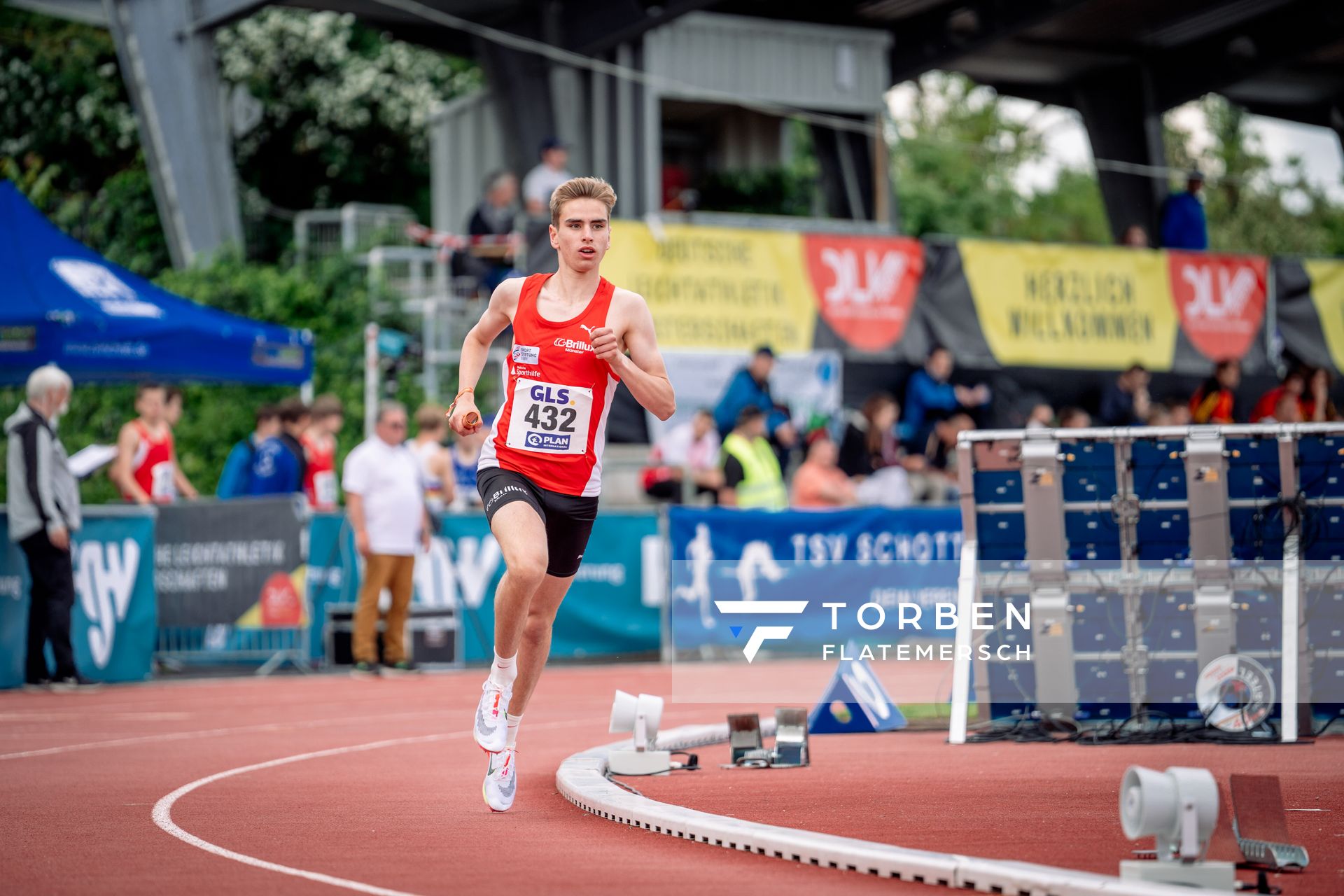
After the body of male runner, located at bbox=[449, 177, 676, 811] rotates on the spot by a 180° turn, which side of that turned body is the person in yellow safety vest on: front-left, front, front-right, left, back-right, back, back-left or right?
front

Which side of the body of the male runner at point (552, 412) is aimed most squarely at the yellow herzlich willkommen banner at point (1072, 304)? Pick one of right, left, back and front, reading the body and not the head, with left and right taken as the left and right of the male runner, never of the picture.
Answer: back

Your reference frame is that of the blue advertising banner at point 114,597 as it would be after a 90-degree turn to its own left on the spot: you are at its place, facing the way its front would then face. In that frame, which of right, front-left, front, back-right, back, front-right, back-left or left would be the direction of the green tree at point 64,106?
left

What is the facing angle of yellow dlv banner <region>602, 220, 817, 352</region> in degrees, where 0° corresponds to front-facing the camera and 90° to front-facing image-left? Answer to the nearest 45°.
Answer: approximately 0°

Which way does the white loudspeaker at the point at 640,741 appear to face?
to the viewer's left

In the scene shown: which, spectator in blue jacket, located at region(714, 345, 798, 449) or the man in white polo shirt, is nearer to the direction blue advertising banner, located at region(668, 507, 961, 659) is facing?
the man in white polo shirt

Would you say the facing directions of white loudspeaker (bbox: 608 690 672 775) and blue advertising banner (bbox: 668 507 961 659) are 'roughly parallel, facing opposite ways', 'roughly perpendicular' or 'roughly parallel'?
roughly perpendicular

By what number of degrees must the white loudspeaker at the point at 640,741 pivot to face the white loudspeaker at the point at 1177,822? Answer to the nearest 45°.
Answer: approximately 135° to its left

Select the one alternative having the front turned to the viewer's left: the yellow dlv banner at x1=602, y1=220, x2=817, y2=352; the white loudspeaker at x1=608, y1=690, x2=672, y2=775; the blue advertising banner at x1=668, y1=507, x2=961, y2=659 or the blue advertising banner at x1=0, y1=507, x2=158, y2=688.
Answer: the white loudspeaker
